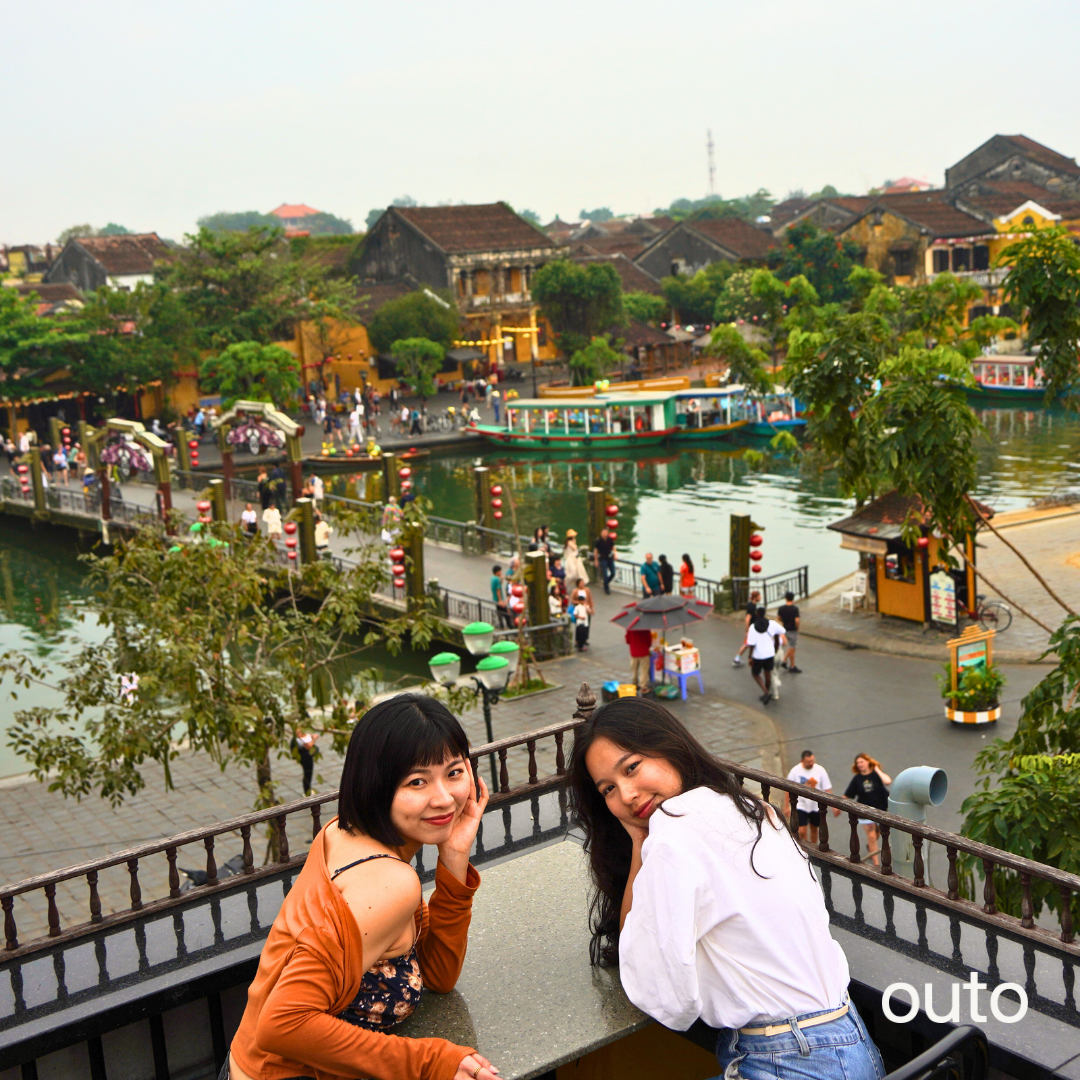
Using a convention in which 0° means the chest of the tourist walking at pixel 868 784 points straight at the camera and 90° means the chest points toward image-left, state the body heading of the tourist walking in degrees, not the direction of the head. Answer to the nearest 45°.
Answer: approximately 0°

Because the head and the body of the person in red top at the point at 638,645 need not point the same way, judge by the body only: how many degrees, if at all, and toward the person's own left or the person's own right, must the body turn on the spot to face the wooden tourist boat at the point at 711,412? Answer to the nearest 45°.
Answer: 0° — they already face it

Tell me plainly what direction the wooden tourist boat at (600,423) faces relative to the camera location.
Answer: facing to the left of the viewer
